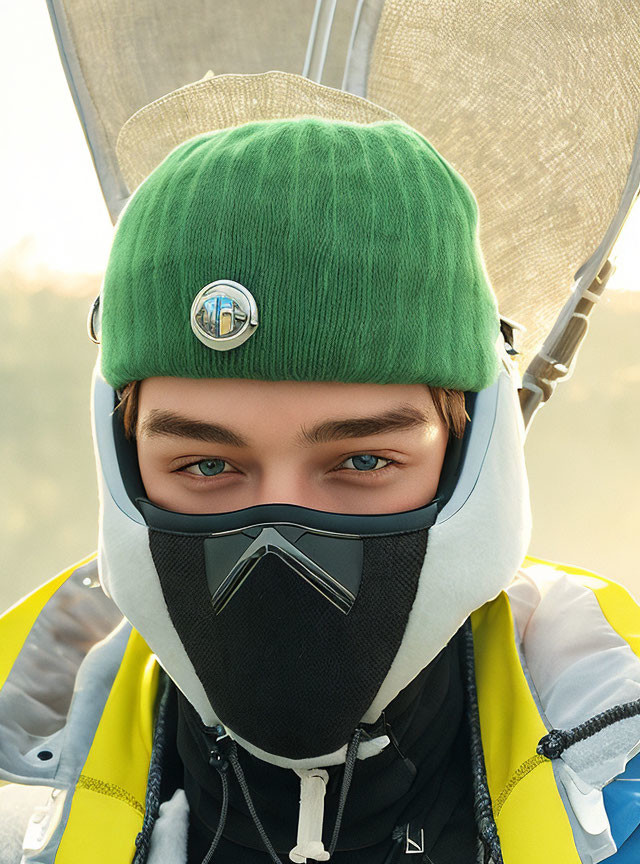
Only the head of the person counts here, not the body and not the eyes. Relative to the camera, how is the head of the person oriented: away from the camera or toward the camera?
toward the camera

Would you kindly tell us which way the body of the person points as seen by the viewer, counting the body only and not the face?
toward the camera

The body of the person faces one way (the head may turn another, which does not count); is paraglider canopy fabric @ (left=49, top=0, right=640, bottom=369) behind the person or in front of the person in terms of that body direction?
behind
